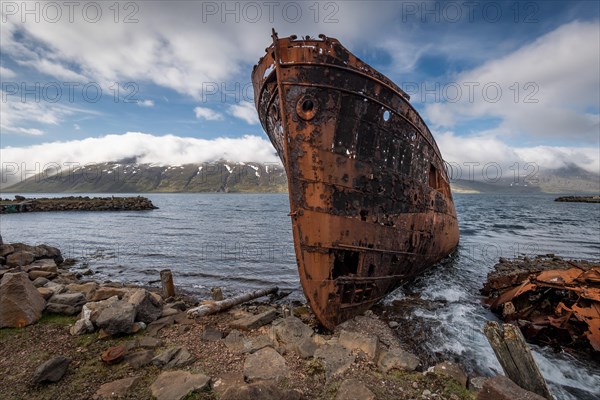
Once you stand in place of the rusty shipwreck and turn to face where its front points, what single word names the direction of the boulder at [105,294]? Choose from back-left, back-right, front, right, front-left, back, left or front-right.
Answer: front-right

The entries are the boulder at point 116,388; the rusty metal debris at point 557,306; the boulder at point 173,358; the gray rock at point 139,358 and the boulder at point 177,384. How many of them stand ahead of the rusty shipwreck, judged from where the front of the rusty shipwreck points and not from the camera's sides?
4

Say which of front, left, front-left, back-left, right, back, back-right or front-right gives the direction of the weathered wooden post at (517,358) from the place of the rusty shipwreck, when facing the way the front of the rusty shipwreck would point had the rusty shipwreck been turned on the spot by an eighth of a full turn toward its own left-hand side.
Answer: front-left

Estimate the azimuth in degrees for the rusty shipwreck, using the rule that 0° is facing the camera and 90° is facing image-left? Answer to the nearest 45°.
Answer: approximately 45°

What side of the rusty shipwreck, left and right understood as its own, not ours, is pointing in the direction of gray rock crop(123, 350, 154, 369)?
front

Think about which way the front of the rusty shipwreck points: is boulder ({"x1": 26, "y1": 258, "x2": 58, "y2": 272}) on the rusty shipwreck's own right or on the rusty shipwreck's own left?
on the rusty shipwreck's own right

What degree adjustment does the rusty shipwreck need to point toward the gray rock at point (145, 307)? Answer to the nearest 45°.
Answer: approximately 45° to its right

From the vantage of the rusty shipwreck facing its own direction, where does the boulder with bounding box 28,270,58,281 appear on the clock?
The boulder is roughly at 2 o'clock from the rusty shipwreck.

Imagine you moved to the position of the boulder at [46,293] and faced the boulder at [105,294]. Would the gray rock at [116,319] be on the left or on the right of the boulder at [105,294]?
right

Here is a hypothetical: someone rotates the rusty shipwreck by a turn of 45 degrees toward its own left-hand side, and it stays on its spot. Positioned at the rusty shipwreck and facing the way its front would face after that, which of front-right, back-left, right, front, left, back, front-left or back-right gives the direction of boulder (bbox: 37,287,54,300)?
right
